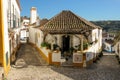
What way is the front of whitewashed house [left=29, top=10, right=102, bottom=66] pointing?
toward the camera

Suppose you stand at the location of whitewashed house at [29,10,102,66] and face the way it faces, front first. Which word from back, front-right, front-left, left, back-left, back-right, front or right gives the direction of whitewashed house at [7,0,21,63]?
right
